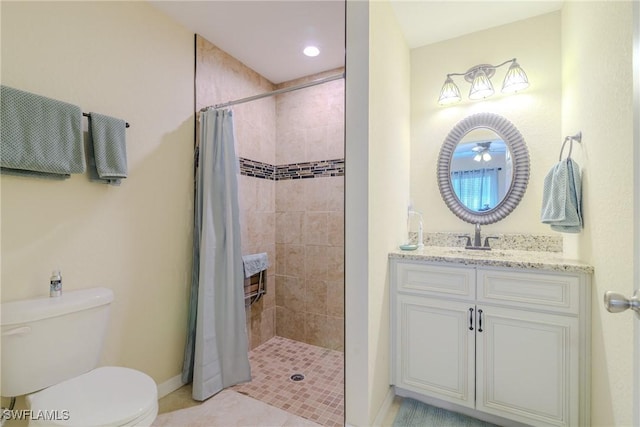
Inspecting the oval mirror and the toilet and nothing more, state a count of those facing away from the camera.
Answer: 0

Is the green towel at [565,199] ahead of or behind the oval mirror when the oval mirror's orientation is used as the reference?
ahead

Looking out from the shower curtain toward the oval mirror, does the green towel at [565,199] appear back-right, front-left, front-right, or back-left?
front-right

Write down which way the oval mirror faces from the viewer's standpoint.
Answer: facing the viewer

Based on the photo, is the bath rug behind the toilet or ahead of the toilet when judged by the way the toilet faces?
ahead

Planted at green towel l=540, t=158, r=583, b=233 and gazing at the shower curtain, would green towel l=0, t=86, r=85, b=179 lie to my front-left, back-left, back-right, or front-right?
front-left

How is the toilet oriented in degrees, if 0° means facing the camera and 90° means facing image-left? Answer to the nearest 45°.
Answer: approximately 315°

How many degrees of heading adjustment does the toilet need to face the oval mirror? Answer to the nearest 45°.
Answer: approximately 45° to its left

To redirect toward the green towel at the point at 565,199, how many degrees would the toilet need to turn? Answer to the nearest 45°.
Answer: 0° — it already faces it
